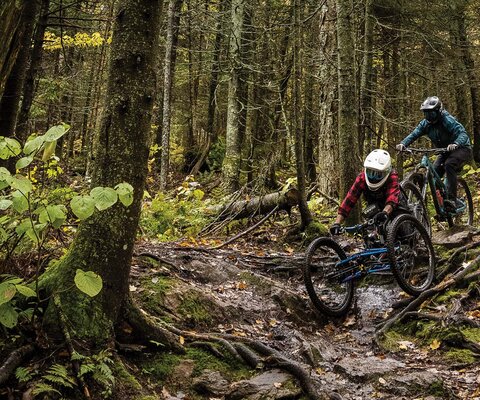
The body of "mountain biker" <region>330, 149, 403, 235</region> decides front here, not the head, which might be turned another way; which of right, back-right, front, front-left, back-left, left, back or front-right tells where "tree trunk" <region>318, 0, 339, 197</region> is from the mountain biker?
back

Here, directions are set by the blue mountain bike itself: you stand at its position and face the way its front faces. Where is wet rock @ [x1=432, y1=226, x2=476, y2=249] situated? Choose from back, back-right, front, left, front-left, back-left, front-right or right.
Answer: back

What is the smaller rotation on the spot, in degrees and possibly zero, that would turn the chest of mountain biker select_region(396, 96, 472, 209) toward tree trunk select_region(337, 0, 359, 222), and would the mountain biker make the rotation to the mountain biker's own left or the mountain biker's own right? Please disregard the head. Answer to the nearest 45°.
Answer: approximately 45° to the mountain biker's own right

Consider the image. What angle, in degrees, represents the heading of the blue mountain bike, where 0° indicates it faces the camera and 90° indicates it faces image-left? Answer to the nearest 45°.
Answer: approximately 45°

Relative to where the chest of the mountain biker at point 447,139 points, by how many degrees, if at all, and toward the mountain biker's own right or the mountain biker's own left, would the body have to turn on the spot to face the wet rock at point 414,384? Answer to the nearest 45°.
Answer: approximately 45° to the mountain biker's own left

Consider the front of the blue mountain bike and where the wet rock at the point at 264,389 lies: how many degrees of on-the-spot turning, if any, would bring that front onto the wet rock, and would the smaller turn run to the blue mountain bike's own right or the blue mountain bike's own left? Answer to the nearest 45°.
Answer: approximately 45° to the blue mountain bike's own left
